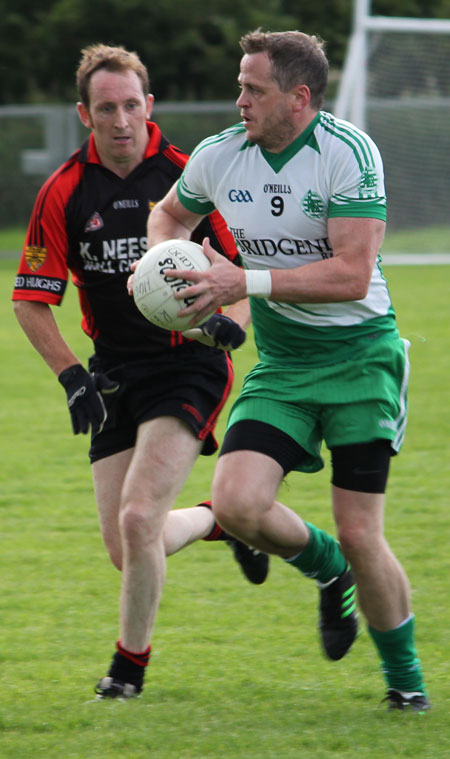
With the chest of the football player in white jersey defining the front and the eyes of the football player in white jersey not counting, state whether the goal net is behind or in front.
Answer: behind

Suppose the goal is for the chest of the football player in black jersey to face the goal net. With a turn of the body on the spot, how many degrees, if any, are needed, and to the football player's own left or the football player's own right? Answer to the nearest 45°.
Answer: approximately 180°

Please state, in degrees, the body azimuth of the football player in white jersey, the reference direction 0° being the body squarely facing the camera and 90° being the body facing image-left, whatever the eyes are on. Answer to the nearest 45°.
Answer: approximately 45°

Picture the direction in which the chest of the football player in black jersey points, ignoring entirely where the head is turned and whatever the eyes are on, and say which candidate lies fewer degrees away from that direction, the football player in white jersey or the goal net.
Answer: the football player in white jersey

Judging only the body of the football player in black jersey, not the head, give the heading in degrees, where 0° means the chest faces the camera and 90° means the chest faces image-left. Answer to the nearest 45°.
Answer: approximately 0°

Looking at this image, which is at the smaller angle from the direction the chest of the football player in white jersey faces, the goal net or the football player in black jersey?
the football player in black jersey

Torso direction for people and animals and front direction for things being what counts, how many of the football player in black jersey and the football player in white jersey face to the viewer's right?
0

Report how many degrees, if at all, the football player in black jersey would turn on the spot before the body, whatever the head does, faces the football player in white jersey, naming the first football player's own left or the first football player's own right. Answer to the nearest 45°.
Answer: approximately 45° to the first football player's own left

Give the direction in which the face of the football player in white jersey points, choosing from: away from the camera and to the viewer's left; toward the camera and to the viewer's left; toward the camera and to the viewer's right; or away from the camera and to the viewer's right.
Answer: toward the camera and to the viewer's left

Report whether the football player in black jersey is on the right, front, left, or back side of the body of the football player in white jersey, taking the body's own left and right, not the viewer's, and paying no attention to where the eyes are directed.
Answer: right
